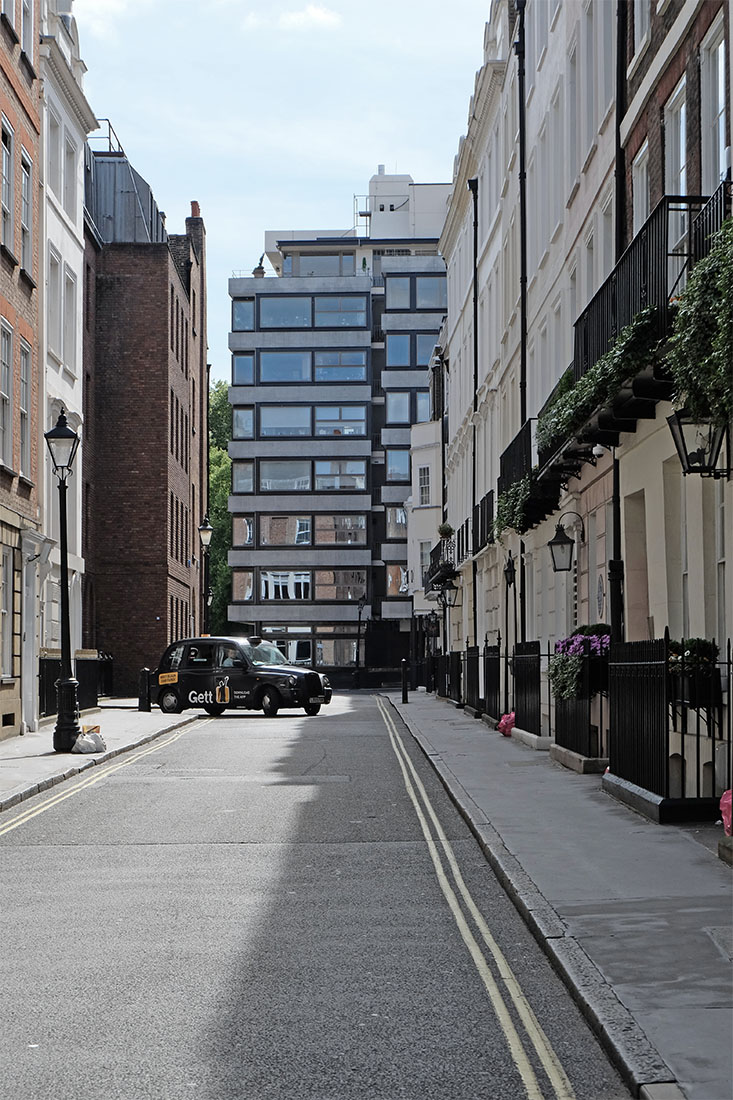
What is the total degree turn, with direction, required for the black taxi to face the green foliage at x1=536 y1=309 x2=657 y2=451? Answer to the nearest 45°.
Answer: approximately 45° to its right

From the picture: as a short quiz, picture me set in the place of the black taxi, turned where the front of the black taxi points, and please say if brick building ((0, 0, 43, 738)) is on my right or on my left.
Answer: on my right

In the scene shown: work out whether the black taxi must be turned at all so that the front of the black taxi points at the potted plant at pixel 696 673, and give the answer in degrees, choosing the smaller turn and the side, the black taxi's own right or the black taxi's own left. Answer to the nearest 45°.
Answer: approximately 45° to the black taxi's own right

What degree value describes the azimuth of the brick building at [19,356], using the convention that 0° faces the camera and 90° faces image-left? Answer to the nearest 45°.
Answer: approximately 270°

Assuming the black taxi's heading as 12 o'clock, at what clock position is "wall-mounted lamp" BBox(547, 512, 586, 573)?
The wall-mounted lamp is roughly at 1 o'clock from the black taxi.

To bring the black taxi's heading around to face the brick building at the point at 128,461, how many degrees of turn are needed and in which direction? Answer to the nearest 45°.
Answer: approximately 135° to its left

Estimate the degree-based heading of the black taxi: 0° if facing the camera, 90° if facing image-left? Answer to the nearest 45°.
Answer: approximately 315°
